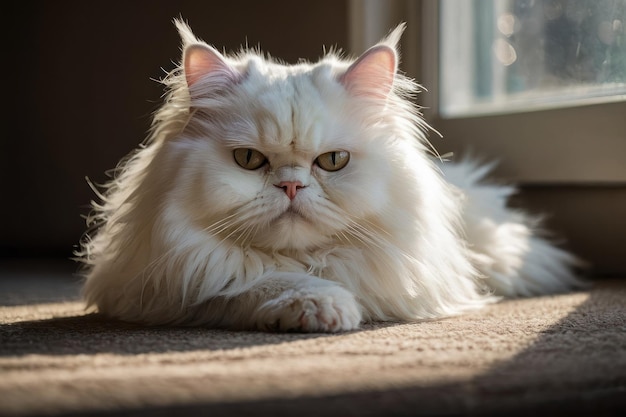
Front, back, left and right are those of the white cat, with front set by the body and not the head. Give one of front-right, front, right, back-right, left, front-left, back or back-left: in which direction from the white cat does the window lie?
back-left

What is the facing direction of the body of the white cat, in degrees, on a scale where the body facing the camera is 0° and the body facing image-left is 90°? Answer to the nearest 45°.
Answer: approximately 0°
